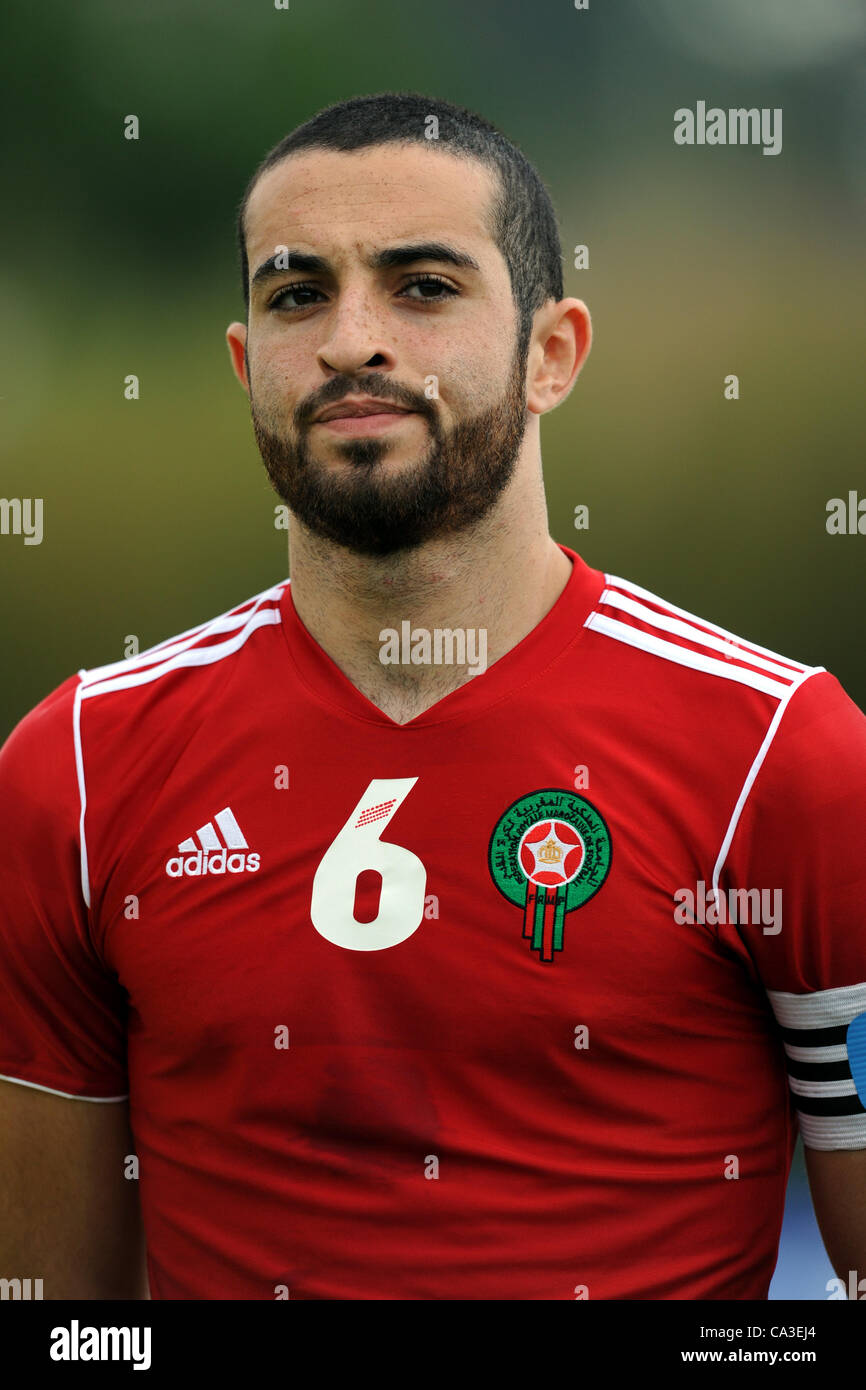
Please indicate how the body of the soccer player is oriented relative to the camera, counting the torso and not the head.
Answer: toward the camera
